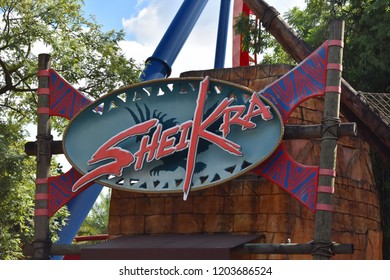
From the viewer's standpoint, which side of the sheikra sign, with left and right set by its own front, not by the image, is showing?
front

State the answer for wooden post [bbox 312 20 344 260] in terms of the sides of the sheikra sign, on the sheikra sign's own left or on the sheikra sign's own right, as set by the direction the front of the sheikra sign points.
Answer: on the sheikra sign's own left

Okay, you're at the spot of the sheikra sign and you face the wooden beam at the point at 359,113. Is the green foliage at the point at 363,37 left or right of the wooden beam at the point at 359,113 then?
left

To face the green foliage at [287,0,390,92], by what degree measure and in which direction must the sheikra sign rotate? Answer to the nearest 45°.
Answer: approximately 135° to its left

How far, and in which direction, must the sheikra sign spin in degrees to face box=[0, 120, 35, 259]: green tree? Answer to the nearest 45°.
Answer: approximately 135° to its right

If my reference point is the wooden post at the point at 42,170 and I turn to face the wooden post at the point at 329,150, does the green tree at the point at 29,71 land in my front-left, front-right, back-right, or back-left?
back-left

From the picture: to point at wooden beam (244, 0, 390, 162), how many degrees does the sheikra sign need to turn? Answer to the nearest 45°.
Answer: approximately 90° to its left

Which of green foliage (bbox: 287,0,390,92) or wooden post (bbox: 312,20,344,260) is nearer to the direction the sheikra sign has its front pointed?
the wooden post

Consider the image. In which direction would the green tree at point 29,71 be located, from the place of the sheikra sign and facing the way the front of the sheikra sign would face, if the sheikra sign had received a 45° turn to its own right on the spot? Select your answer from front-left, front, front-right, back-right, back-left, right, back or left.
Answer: right

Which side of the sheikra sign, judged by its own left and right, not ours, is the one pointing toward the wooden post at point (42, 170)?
right
